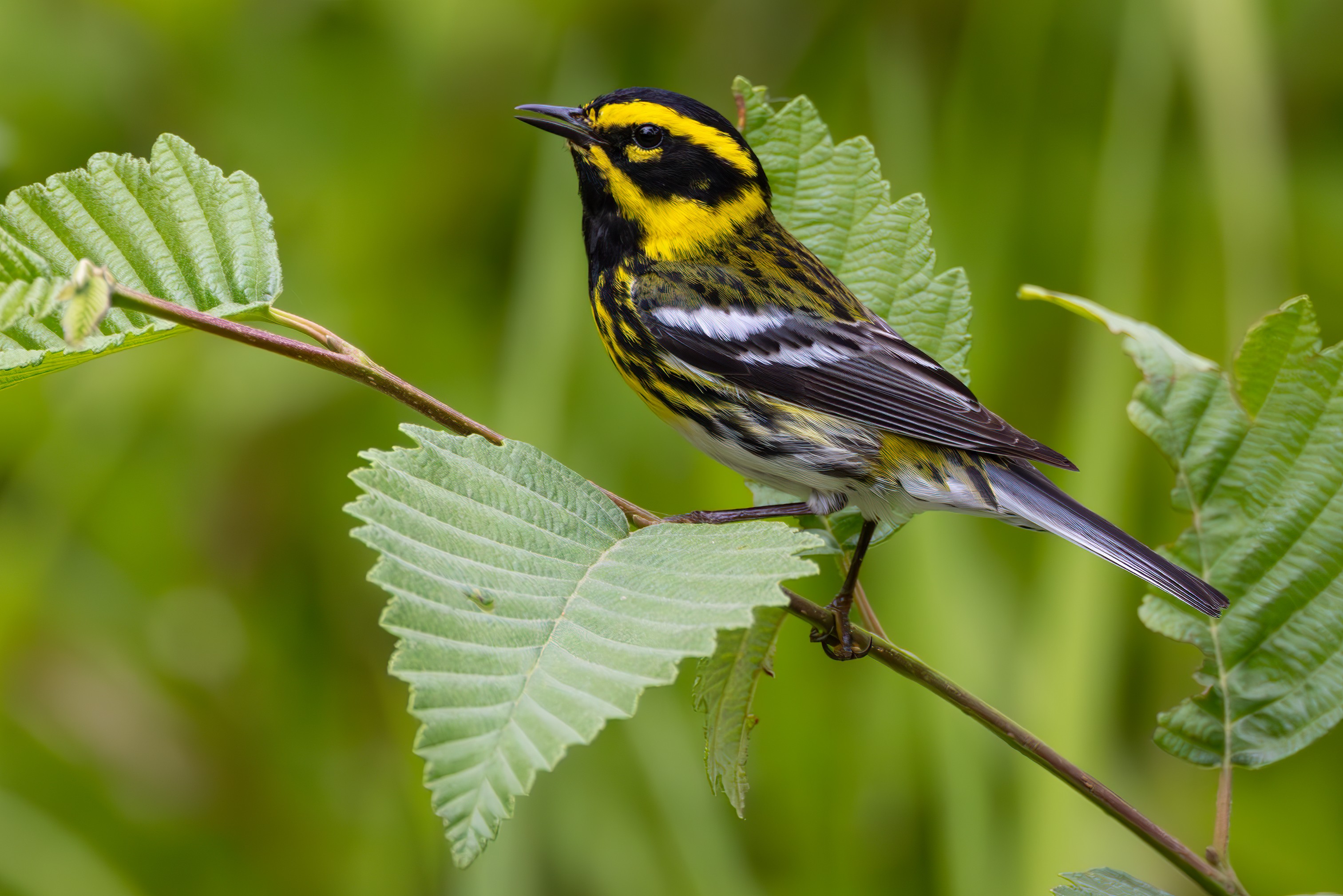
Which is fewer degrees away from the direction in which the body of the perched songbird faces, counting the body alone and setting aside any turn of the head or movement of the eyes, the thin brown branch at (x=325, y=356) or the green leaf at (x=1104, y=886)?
the thin brown branch

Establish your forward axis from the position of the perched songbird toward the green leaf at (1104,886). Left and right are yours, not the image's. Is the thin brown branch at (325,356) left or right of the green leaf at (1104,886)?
right

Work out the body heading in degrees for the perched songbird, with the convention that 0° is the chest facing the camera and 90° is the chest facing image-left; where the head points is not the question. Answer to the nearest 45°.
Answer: approximately 90°
